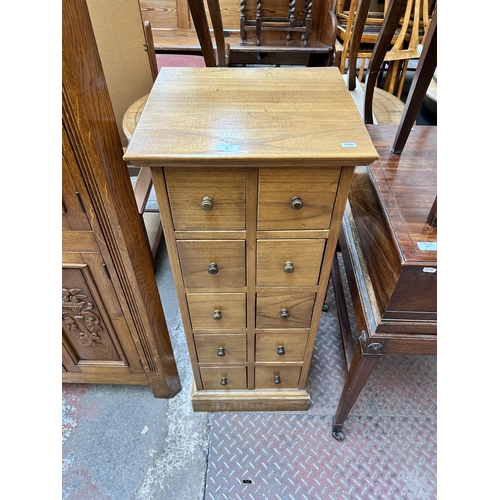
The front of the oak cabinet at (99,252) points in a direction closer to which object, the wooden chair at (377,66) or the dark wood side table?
the dark wood side table

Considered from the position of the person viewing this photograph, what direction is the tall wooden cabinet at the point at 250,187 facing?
facing the viewer

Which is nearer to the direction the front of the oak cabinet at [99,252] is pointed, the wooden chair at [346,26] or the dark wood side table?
the dark wood side table

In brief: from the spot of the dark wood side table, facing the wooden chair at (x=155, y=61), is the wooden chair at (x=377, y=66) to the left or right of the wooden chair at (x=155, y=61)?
right

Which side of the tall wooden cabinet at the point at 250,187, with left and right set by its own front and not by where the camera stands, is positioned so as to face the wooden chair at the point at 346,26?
back
